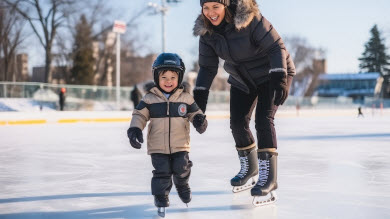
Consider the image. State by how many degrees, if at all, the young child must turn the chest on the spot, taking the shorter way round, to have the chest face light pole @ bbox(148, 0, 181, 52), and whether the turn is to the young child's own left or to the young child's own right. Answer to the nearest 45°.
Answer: approximately 180°

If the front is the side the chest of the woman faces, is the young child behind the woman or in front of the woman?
in front

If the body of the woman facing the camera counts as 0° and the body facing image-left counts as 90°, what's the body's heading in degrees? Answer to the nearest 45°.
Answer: approximately 45°

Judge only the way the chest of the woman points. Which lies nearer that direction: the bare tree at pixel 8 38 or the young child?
the young child

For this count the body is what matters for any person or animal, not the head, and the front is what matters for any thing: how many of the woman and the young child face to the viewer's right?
0

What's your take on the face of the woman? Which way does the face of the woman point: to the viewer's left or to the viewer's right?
to the viewer's left

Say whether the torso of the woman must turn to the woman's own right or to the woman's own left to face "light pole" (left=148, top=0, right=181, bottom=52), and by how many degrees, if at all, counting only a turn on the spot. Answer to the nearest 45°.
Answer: approximately 135° to the woman's own right

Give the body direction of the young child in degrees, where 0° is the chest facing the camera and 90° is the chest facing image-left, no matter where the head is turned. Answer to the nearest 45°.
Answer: approximately 0°

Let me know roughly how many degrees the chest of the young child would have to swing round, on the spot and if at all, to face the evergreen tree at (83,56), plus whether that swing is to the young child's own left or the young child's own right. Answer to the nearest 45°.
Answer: approximately 180°

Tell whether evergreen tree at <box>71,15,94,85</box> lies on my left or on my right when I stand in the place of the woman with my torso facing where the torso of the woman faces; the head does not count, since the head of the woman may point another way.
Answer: on my right

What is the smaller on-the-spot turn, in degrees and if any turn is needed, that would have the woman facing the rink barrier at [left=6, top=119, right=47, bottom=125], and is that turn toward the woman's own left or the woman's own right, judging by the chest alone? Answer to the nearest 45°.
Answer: approximately 90° to the woman's own right

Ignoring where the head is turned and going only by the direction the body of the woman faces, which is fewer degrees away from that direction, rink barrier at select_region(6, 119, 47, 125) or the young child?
the young child
